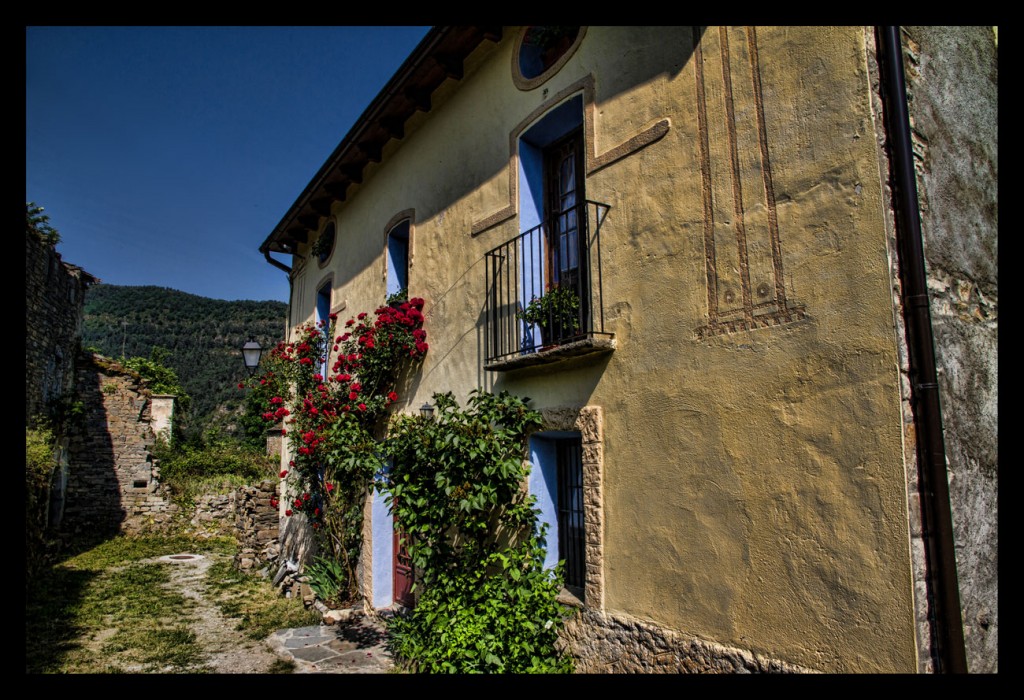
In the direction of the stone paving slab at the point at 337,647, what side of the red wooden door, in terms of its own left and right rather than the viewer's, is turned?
front

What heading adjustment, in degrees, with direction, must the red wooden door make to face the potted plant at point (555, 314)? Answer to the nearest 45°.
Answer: approximately 45° to its left

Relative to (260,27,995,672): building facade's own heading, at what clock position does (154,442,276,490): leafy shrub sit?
The leafy shrub is roughly at 3 o'clock from the building facade.

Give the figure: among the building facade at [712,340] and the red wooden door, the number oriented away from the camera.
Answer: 0

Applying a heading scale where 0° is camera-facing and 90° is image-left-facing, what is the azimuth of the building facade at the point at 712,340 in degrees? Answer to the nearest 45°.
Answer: approximately 45°

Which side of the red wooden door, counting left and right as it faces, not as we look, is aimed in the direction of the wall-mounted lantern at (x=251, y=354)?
right
